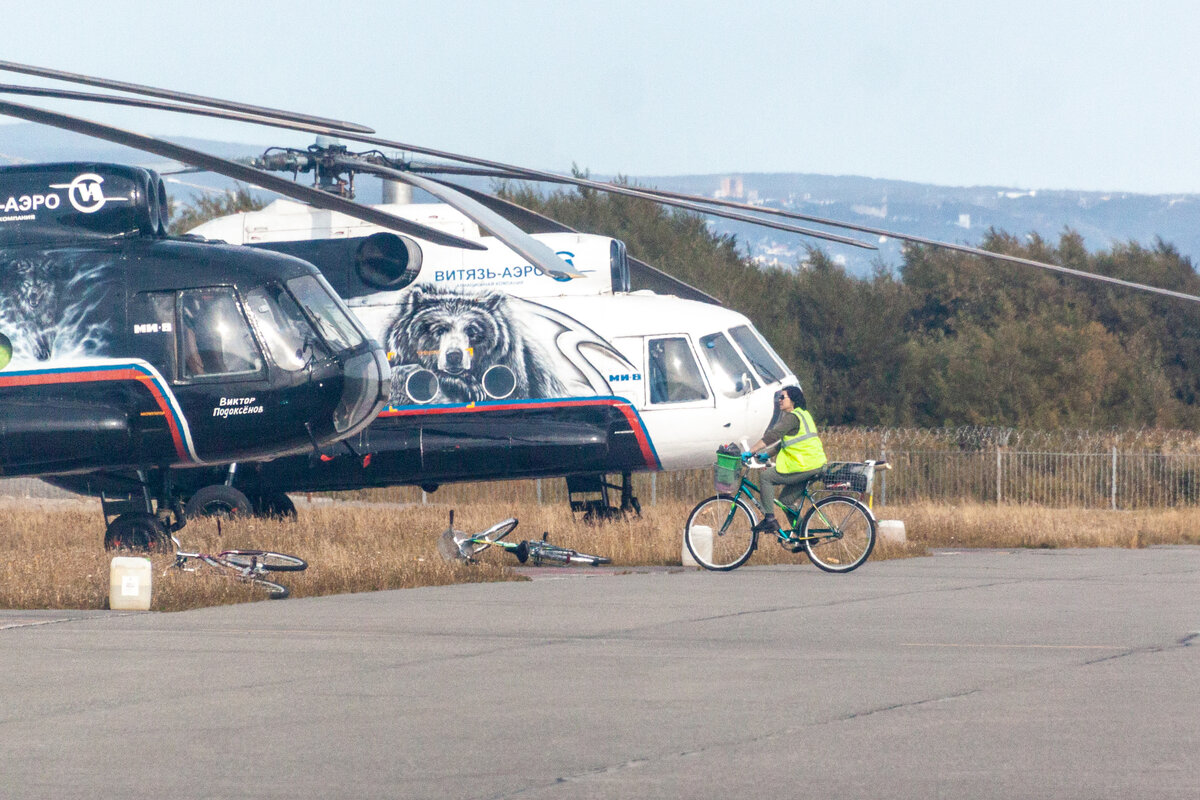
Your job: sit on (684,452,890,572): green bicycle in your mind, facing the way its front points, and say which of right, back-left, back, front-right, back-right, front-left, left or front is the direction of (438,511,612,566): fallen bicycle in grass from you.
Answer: front

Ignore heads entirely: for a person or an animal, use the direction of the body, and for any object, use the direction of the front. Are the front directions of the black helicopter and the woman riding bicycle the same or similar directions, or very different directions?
very different directions

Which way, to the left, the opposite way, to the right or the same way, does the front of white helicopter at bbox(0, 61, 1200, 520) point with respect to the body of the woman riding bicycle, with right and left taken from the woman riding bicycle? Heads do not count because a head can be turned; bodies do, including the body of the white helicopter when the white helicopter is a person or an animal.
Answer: the opposite way

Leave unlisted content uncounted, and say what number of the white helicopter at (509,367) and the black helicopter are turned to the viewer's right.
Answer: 2

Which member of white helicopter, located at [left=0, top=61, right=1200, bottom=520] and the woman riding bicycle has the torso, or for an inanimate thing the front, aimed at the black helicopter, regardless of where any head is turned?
the woman riding bicycle

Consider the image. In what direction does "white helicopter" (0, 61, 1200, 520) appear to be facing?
to the viewer's right

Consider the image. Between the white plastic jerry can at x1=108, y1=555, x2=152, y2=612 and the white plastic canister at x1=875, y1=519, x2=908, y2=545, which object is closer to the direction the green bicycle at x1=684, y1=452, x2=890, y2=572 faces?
the white plastic jerry can

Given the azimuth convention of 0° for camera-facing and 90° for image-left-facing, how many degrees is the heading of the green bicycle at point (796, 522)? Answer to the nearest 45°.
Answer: approximately 90°

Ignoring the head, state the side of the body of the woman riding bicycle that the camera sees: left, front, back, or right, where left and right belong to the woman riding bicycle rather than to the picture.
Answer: left

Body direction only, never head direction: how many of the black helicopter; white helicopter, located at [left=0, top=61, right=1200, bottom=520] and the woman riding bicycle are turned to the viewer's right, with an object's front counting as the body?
2

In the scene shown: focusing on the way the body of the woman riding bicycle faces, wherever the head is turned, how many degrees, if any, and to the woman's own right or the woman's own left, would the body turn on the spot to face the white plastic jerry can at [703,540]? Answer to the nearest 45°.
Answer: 0° — they already face it

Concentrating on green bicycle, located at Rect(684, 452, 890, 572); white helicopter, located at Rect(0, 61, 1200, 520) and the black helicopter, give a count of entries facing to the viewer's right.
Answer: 2

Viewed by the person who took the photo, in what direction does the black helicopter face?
facing to the right of the viewer

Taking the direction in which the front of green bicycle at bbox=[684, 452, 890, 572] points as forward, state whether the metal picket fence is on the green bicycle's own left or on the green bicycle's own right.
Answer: on the green bicycle's own right

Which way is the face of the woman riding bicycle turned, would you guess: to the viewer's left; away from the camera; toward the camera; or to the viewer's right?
to the viewer's left

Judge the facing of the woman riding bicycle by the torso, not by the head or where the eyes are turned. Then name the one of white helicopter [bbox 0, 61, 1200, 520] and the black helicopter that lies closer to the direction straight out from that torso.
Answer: the black helicopter
